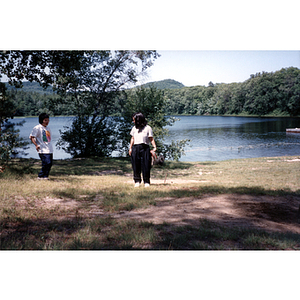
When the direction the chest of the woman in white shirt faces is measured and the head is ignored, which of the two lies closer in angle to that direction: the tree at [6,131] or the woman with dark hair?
the woman with dark hair

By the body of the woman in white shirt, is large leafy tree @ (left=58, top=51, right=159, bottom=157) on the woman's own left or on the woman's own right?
on the woman's own left

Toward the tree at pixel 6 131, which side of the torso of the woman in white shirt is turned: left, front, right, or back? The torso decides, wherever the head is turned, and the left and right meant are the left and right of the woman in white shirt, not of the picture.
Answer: back

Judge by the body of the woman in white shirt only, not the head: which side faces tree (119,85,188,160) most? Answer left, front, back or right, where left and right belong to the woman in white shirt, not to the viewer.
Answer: left

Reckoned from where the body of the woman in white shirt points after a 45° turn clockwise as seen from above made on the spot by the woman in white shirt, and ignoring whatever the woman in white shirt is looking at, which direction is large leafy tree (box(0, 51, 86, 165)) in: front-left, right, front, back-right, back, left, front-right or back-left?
back

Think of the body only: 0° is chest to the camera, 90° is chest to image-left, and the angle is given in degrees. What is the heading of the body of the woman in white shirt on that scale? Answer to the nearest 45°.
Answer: approximately 315°
